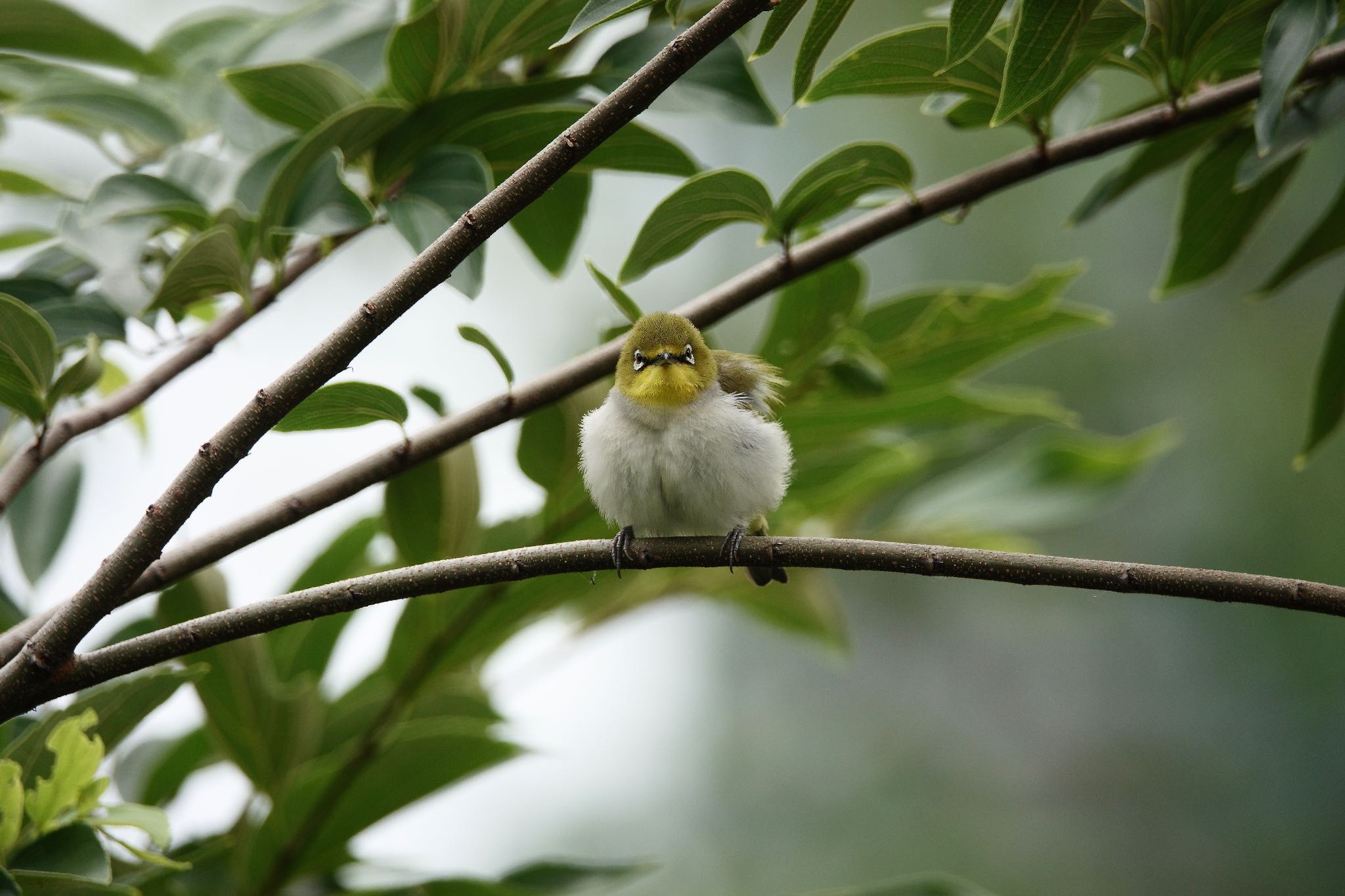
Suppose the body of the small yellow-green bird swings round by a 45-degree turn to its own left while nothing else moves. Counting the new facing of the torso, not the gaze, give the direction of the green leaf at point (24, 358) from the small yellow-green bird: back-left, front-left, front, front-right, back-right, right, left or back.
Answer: right

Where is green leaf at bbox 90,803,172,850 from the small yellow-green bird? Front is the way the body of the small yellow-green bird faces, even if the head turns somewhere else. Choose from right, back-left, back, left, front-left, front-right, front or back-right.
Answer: front-right

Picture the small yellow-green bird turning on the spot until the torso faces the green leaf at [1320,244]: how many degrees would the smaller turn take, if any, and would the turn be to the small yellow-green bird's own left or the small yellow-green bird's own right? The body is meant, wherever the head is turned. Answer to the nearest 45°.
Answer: approximately 90° to the small yellow-green bird's own left

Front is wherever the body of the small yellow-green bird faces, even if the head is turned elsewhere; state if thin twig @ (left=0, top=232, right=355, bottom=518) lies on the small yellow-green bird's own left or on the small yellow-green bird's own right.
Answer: on the small yellow-green bird's own right

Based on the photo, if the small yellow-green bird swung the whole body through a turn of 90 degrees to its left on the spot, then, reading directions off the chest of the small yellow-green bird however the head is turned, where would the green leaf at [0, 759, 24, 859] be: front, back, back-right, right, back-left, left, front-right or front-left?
back-right

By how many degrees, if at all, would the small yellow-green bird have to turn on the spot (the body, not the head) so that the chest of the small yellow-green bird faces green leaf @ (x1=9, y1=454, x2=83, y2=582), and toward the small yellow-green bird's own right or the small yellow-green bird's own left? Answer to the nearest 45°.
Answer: approximately 90° to the small yellow-green bird's own right

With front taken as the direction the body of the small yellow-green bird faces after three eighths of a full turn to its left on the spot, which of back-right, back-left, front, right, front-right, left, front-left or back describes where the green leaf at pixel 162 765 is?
back-left

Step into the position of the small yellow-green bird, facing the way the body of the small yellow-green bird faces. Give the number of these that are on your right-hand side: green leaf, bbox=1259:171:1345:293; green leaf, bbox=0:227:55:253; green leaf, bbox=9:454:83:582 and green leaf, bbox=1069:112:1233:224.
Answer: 2

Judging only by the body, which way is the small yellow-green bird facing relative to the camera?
toward the camera
